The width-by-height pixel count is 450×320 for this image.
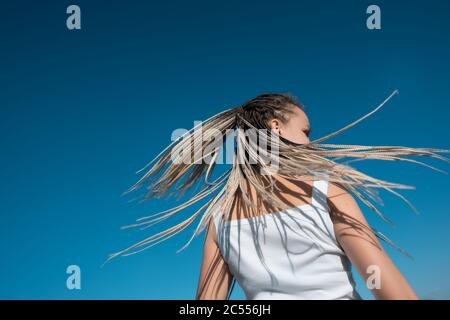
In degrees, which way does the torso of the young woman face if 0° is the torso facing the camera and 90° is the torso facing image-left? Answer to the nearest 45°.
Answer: approximately 180°

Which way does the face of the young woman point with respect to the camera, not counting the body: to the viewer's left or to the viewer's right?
to the viewer's right
